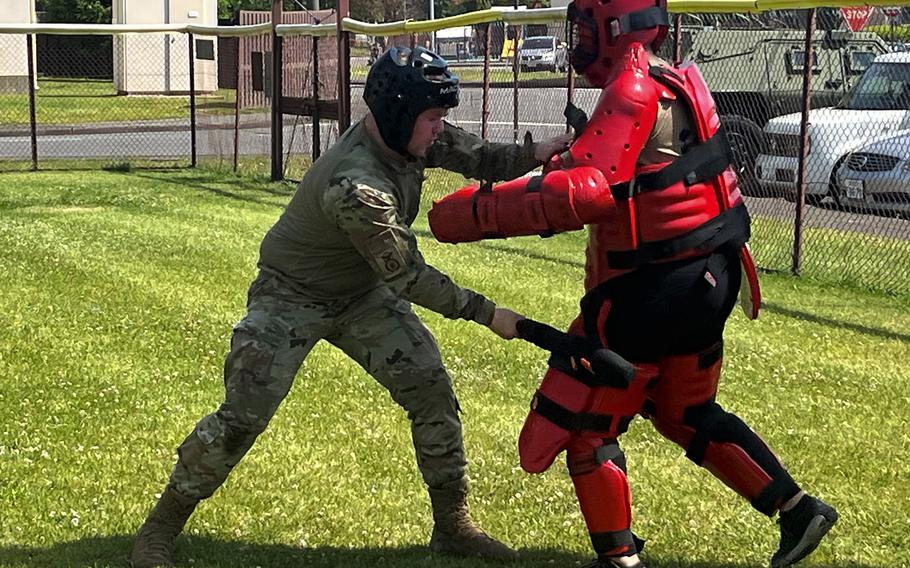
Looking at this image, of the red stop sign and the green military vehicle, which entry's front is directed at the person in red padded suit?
the red stop sign

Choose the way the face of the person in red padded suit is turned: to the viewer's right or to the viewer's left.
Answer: to the viewer's left

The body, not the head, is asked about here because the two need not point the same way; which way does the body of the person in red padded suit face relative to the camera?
to the viewer's left

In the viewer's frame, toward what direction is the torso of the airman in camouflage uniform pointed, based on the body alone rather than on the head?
to the viewer's right

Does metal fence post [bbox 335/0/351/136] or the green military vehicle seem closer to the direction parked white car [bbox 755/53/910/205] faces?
the metal fence post

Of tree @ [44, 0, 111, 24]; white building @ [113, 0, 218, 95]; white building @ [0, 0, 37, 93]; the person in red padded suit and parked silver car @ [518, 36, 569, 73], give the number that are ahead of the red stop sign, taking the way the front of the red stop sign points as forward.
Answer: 1

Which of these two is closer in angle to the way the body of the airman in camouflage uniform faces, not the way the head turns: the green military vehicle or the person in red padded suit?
the person in red padded suit

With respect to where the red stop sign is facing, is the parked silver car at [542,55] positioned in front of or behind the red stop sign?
behind

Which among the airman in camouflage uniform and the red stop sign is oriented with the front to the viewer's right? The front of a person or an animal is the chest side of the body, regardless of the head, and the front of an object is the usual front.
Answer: the airman in camouflage uniform

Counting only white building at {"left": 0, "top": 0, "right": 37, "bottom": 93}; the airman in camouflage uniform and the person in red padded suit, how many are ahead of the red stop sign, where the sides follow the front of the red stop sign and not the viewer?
2

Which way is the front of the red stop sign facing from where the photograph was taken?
facing the viewer

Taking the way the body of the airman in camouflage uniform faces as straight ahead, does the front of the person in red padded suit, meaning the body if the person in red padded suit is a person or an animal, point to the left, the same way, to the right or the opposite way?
the opposite way
